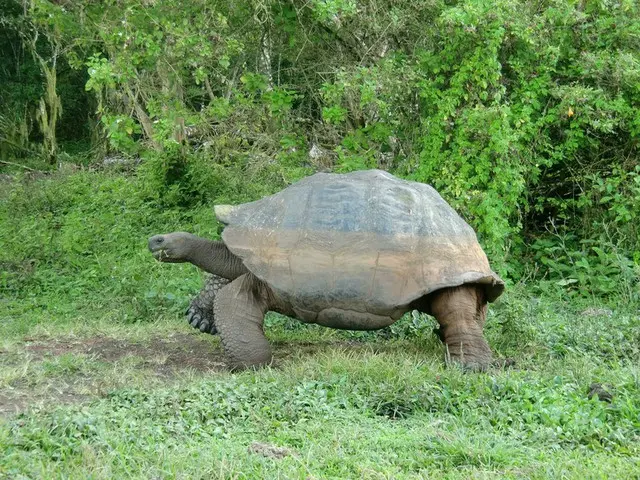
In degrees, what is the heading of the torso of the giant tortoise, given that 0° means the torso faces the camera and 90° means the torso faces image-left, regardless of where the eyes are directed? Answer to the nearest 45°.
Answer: approximately 90°
